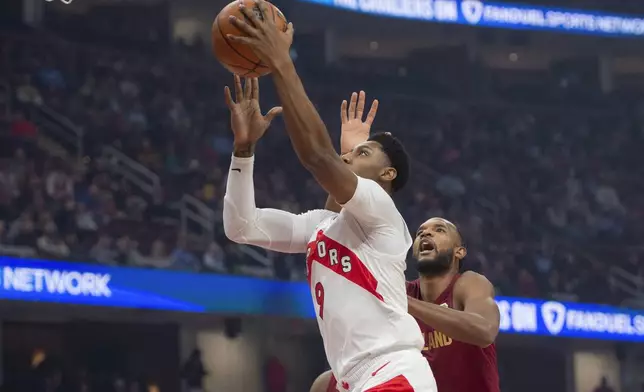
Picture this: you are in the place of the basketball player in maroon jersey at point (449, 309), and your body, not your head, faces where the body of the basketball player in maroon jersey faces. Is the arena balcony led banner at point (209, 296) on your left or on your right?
on your right

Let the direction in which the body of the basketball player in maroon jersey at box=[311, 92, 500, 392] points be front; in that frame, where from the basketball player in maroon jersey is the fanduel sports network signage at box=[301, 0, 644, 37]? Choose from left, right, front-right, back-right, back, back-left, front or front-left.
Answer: back-right

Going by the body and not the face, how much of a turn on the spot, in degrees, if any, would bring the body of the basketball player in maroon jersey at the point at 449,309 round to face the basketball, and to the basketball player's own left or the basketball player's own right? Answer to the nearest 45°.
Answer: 0° — they already face it

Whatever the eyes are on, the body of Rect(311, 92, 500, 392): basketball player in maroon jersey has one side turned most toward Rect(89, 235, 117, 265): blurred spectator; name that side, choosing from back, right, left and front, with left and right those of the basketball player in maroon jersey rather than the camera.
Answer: right

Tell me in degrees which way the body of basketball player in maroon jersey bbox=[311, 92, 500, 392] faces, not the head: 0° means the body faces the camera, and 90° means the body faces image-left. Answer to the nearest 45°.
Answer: approximately 45°

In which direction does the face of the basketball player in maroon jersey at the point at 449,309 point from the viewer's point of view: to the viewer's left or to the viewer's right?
to the viewer's left
